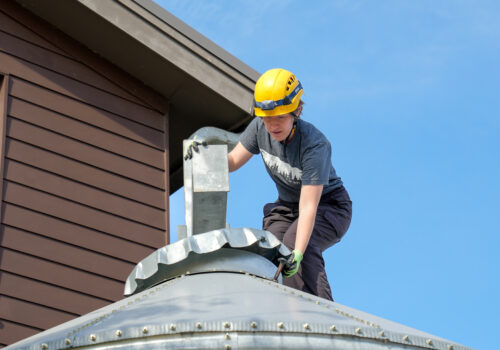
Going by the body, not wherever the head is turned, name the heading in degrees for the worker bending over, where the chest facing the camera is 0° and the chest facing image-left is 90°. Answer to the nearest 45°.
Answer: approximately 45°
